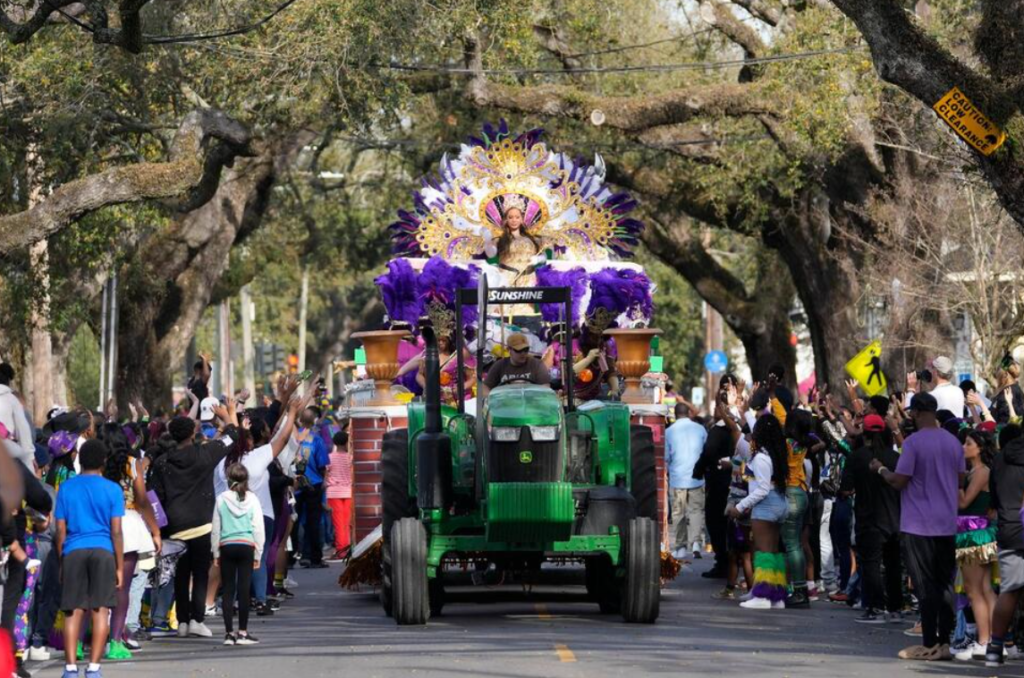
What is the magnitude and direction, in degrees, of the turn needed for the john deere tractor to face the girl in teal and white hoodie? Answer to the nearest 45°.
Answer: approximately 90° to its right

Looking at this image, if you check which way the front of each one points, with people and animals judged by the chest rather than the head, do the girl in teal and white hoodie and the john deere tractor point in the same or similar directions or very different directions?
very different directions

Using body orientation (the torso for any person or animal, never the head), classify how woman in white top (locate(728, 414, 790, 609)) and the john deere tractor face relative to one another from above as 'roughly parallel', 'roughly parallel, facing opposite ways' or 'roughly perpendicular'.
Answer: roughly perpendicular

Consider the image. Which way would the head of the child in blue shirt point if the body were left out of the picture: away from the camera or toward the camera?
away from the camera

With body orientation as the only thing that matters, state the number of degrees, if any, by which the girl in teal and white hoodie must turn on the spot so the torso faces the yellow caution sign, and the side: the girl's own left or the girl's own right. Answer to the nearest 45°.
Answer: approximately 90° to the girl's own right

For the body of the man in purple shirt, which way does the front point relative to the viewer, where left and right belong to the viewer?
facing away from the viewer and to the left of the viewer

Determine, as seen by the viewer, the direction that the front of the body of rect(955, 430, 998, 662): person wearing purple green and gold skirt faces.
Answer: to the viewer's left

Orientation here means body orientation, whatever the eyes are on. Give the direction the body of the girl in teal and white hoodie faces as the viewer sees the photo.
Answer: away from the camera

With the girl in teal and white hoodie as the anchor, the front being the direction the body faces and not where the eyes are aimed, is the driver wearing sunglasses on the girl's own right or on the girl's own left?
on the girl's own right

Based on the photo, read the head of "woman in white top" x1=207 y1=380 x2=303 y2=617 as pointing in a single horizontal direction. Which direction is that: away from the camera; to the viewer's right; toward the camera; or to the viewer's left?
away from the camera
